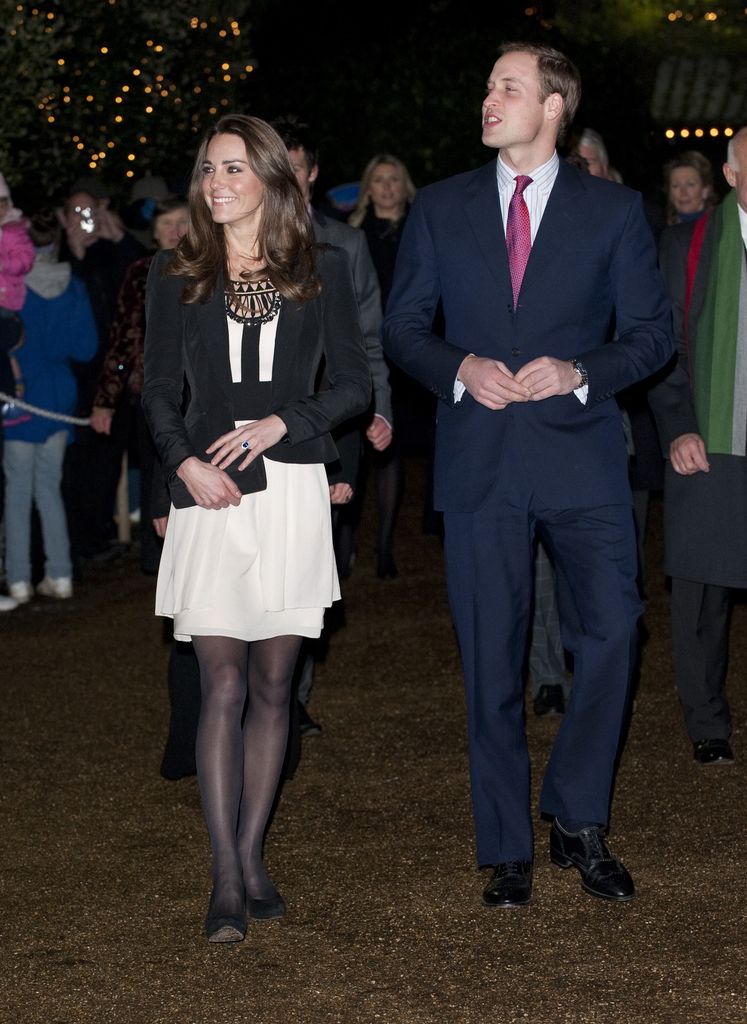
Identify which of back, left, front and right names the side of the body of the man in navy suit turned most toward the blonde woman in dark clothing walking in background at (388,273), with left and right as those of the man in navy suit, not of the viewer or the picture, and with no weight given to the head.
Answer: back

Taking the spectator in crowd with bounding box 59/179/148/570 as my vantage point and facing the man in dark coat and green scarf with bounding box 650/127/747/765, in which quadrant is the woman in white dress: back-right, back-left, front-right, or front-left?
front-right

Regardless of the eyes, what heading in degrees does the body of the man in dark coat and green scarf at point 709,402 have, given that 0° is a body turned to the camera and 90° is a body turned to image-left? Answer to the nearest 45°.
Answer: approximately 0°

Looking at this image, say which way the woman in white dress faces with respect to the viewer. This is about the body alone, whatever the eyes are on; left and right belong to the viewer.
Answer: facing the viewer

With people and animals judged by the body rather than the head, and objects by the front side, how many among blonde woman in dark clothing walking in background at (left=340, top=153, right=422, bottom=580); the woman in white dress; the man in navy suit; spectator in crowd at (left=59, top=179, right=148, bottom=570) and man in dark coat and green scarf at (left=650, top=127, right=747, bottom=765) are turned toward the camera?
5

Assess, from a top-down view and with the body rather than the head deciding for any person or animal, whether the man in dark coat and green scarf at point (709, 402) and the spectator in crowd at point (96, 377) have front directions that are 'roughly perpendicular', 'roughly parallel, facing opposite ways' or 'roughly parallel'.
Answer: roughly parallel

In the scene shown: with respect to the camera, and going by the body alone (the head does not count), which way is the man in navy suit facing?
toward the camera

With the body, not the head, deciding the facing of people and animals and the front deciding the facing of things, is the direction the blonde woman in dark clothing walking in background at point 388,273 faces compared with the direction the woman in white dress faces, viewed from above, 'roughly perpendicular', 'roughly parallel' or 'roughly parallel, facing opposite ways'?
roughly parallel

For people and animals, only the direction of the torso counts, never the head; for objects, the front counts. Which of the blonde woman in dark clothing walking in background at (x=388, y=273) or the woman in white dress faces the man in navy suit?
the blonde woman in dark clothing walking in background

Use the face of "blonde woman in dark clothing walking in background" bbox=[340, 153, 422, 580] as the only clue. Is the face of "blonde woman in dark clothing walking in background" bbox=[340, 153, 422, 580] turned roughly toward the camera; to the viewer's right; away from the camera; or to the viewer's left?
toward the camera

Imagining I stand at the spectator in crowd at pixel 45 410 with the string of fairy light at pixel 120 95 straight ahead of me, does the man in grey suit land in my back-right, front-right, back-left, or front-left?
back-right
